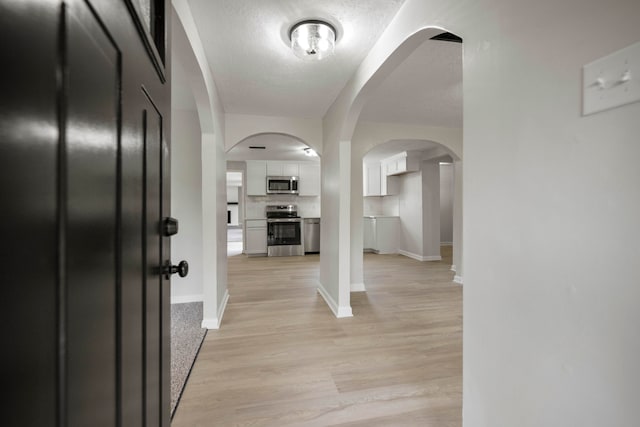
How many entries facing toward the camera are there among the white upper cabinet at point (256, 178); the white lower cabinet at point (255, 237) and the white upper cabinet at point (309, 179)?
3

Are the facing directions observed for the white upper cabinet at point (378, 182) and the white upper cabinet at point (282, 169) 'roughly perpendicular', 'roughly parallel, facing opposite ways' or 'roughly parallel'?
roughly parallel

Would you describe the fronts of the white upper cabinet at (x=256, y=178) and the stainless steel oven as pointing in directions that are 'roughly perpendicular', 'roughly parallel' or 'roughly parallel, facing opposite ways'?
roughly parallel

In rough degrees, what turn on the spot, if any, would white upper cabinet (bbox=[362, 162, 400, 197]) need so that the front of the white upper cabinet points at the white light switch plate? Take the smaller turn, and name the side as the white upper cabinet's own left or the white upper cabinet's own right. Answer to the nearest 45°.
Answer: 0° — it already faces it

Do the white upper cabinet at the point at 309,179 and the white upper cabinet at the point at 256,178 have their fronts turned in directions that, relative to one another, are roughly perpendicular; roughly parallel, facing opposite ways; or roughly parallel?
roughly parallel

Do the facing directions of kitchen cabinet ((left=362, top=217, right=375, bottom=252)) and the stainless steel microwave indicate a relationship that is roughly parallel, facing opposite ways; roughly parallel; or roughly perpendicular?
roughly parallel

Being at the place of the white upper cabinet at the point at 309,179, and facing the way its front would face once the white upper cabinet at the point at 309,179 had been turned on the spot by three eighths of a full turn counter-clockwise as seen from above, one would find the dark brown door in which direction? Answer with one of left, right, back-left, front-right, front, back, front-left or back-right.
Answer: back-right

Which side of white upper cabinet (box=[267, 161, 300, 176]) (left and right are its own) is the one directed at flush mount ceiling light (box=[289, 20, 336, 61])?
front

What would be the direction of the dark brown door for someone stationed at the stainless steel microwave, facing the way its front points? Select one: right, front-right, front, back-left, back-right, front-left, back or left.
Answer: front

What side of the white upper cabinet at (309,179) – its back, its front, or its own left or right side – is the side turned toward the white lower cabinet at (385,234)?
left

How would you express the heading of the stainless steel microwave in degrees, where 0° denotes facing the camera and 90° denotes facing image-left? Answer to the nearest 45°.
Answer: approximately 0°

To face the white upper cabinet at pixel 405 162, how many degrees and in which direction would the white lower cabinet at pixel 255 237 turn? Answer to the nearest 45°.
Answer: approximately 45° to its left

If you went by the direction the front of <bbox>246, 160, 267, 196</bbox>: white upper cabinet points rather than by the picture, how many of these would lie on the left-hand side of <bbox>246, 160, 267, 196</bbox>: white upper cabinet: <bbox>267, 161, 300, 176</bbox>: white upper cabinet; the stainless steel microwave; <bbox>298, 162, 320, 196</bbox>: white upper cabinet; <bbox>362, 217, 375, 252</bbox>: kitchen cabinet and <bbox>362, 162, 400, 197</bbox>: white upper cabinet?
5

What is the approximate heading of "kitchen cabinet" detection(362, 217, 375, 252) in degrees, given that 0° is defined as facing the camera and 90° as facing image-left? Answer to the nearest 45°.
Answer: approximately 0°

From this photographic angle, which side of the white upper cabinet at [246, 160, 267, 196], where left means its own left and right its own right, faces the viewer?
front

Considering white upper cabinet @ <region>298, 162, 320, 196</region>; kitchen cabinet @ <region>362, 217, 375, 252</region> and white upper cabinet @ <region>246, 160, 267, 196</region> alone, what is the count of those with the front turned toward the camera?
3

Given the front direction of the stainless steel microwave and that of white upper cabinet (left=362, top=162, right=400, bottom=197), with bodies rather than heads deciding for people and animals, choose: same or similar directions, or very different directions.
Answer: same or similar directions

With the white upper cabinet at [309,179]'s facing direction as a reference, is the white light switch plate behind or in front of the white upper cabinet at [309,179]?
in front
